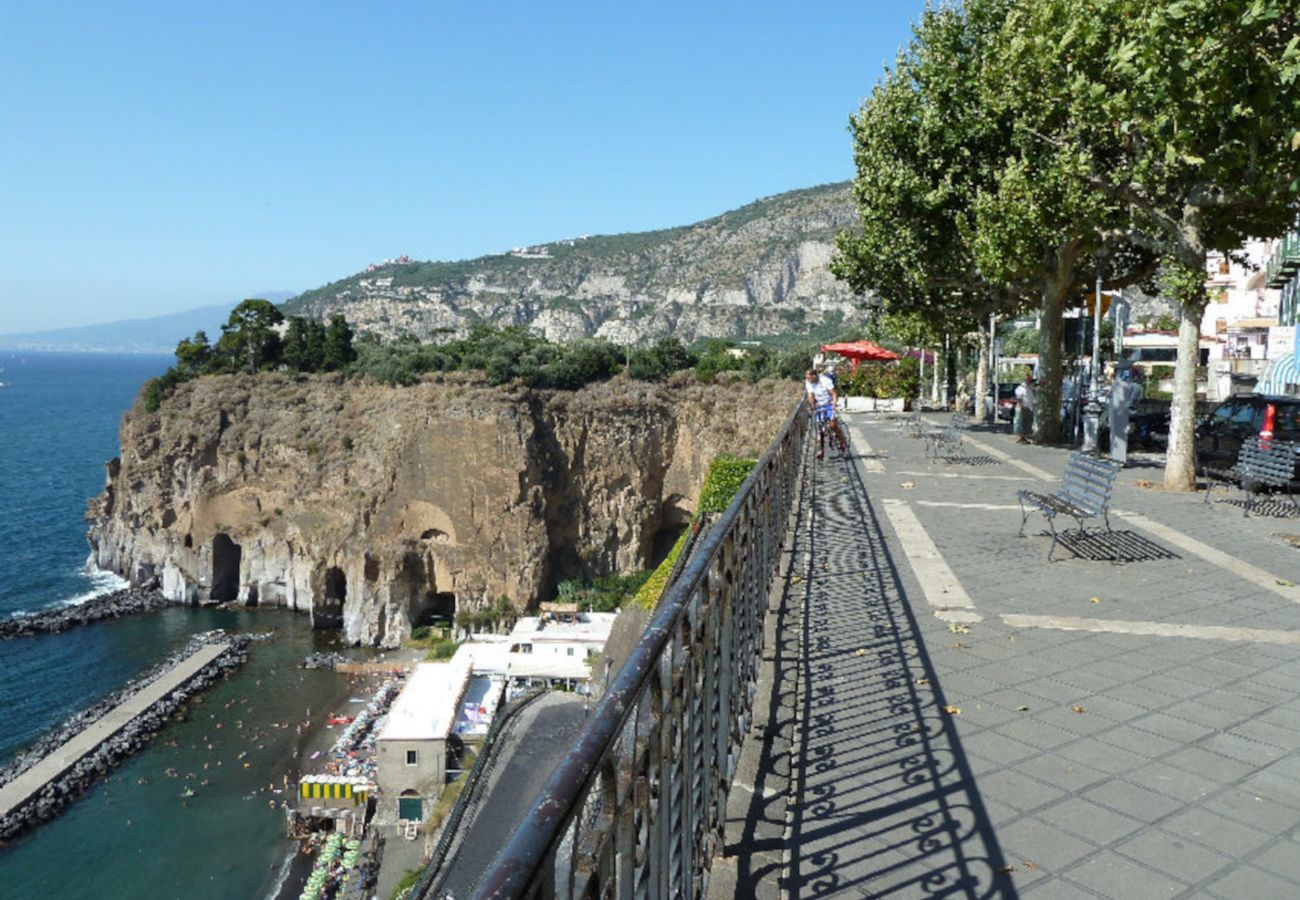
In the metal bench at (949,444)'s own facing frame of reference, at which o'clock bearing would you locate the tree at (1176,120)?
The tree is roughly at 8 o'clock from the metal bench.

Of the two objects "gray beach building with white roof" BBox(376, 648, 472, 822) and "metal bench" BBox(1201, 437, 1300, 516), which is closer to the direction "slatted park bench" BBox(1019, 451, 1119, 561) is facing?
the gray beach building with white roof

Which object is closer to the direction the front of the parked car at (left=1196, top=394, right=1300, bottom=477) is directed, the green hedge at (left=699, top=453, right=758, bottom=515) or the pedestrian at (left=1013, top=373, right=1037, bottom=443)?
the green hedge

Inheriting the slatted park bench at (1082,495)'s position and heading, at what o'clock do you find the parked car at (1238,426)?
The parked car is roughly at 5 o'clock from the slatted park bench.

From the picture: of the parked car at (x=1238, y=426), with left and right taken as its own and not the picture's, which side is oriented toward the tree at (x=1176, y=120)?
left

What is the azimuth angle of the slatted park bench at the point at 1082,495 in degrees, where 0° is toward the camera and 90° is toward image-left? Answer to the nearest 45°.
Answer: approximately 45°

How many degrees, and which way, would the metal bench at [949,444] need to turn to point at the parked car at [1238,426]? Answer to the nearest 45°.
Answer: approximately 180°

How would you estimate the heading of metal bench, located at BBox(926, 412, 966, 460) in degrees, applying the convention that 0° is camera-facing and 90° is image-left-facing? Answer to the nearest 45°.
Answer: approximately 90°

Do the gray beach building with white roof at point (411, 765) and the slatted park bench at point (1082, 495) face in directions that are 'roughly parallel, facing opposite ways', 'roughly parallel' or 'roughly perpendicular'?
roughly perpendicular

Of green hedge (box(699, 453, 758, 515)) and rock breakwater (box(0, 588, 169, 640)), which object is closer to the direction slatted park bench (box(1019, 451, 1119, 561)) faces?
the rock breakwater
